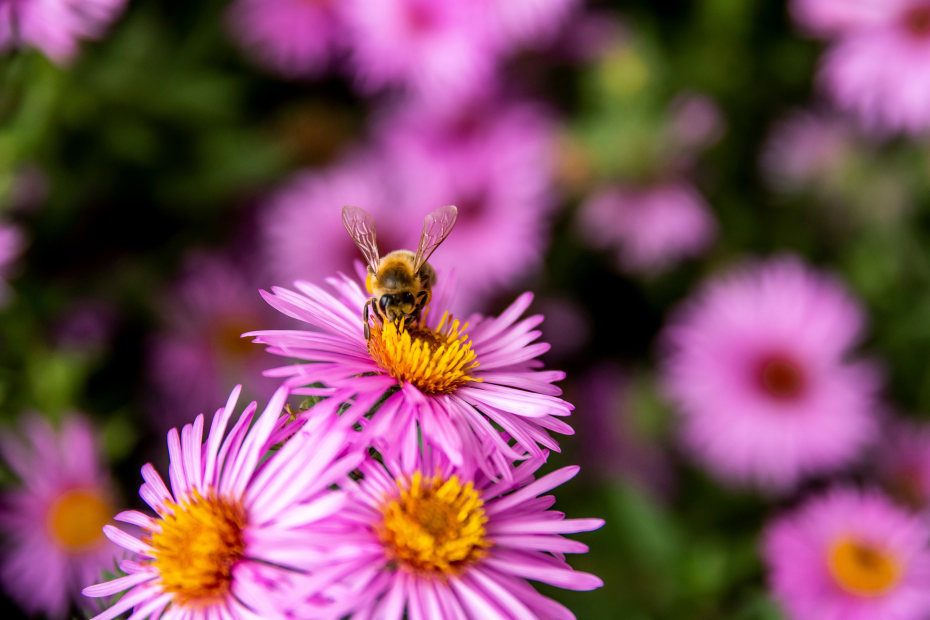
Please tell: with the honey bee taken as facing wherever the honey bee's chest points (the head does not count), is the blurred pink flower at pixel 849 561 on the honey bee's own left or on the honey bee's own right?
on the honey bee's own left

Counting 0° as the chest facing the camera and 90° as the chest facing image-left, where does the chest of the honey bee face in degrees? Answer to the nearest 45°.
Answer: approximately 0°

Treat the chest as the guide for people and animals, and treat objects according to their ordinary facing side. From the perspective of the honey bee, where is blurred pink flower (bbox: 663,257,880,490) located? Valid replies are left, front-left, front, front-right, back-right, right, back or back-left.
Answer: back-left

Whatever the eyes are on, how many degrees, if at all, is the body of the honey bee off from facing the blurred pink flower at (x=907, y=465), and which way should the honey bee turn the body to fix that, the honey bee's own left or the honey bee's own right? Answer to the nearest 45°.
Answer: approximately 135° to the honey bee's own left

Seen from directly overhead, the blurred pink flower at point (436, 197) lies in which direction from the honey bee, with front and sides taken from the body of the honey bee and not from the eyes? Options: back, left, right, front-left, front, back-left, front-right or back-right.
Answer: back

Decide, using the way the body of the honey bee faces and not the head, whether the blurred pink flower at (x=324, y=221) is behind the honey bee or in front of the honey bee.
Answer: behind

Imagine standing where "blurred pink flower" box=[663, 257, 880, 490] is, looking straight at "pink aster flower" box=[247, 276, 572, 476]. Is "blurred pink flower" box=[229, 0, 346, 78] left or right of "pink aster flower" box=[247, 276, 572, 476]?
right
